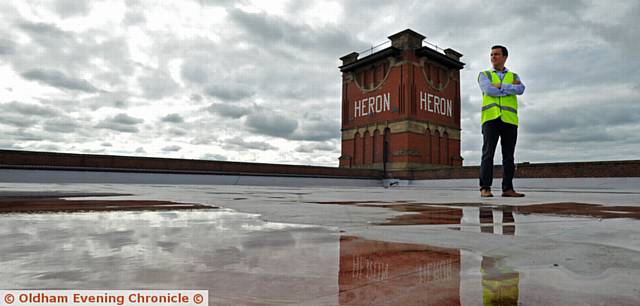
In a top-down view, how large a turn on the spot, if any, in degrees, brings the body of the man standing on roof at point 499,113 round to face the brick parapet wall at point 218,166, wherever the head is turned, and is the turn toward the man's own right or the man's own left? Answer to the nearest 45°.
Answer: approximately 135° to the man's own right

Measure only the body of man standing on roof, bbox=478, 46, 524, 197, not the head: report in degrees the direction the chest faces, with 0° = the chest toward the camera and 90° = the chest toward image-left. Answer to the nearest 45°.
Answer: approximately 0°

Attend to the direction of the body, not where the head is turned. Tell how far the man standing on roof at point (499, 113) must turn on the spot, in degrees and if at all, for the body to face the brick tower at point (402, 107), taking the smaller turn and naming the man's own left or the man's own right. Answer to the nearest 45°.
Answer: approximately 180°
